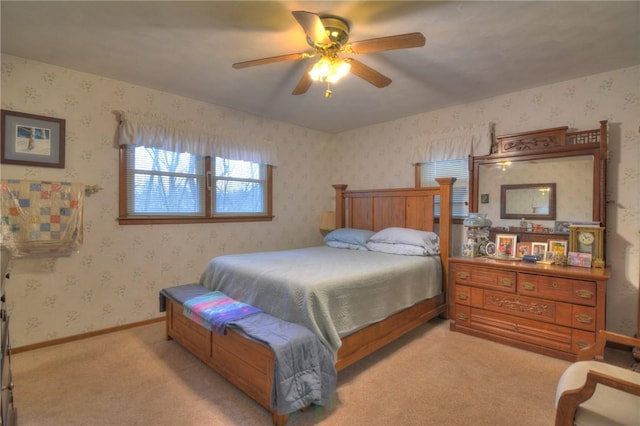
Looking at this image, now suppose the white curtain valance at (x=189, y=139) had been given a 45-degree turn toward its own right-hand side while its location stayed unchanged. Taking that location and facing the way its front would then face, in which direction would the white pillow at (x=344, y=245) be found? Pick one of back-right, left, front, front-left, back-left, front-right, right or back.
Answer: left

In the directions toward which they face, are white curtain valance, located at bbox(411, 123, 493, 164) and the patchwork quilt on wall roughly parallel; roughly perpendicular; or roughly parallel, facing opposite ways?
roughly perpendicular

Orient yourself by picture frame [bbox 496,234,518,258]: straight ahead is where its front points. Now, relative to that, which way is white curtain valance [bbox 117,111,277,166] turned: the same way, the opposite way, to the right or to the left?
to the left

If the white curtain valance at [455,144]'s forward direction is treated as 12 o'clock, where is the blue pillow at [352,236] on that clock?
The blue pillow is roughly at 1 o'clock from the white curtain valance.

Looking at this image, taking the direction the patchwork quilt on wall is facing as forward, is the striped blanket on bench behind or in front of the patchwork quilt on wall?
in front

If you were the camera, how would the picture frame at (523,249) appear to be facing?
facing the viewer

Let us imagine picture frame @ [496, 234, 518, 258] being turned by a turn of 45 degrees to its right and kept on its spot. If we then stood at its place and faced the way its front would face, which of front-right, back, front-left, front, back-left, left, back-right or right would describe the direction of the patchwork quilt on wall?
front

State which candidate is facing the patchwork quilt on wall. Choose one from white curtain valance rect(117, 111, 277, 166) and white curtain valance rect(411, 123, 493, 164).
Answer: white curtain valance rect(411, 123, 493, 164)

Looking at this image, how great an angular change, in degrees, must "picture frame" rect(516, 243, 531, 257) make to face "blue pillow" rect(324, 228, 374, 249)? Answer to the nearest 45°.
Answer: approximately 90° to its right

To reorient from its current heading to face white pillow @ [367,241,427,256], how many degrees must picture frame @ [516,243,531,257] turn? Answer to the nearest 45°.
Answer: approximately 90° to its right

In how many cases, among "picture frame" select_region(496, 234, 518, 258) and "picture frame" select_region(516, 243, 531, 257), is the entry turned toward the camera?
2

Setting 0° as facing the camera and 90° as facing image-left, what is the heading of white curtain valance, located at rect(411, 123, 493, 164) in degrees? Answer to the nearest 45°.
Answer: approximately 45°

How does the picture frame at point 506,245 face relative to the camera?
toward the camera

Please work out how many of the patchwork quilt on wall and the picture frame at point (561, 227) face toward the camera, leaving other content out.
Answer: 2
